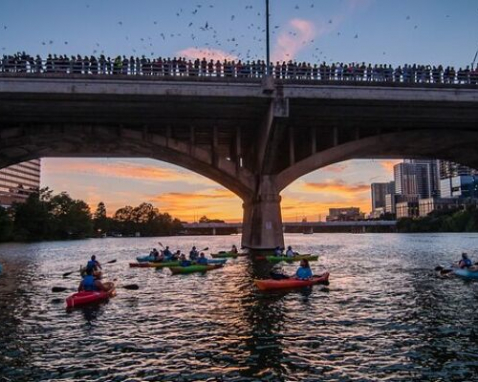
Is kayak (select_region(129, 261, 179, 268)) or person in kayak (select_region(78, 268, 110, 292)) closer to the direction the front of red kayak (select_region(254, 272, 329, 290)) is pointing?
the person in kayak

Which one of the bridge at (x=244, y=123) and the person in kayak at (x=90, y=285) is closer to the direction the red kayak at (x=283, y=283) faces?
the person in kayak

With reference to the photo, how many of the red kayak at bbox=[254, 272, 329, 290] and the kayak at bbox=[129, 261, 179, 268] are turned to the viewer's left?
2

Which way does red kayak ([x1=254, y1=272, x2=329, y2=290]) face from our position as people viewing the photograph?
facing to the left of the viewer

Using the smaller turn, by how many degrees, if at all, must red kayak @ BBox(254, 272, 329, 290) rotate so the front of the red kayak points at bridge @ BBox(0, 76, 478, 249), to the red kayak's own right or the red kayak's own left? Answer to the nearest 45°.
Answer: approximately 90° to the red kayak's own right

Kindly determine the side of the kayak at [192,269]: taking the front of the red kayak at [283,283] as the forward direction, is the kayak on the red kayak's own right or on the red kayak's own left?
on the red kayak's own right

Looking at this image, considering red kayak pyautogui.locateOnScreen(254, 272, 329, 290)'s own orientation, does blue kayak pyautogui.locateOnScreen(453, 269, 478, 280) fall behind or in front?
behind

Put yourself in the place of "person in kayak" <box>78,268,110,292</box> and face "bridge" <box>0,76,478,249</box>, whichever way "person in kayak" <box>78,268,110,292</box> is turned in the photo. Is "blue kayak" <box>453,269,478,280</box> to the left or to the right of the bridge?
right
